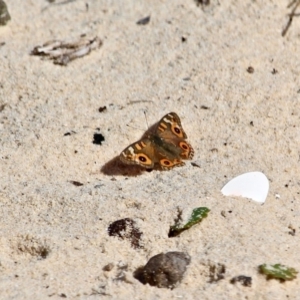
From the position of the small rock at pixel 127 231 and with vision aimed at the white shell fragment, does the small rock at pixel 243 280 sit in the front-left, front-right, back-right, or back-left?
front-right

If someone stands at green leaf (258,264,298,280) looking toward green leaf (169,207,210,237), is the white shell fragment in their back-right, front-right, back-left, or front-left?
front-right

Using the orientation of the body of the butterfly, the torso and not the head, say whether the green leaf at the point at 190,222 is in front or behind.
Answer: behind

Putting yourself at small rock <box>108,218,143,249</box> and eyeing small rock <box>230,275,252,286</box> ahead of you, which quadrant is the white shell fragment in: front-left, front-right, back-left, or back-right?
front-left

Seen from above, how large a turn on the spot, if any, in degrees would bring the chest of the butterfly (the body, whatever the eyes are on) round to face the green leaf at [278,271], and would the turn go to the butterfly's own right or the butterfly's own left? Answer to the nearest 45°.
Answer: approximately 180°

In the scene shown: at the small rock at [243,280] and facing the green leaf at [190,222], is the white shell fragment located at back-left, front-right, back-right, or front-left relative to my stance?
front-right

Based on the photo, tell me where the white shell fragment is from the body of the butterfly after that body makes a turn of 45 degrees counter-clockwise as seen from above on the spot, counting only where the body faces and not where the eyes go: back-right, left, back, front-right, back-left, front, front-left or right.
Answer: back-left

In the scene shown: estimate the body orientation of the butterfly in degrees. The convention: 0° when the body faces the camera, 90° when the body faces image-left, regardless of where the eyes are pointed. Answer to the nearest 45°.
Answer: approximately 135°
